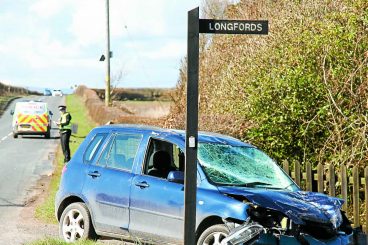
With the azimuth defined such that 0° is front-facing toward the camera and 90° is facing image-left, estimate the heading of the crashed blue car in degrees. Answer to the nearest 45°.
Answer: approximately 315°

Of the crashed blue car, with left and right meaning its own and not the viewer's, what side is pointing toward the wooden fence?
left

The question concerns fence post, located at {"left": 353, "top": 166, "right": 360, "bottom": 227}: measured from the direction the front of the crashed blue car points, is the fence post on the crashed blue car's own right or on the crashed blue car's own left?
on the crashed blue car's own left

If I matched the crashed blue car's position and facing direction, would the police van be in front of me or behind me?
behind
